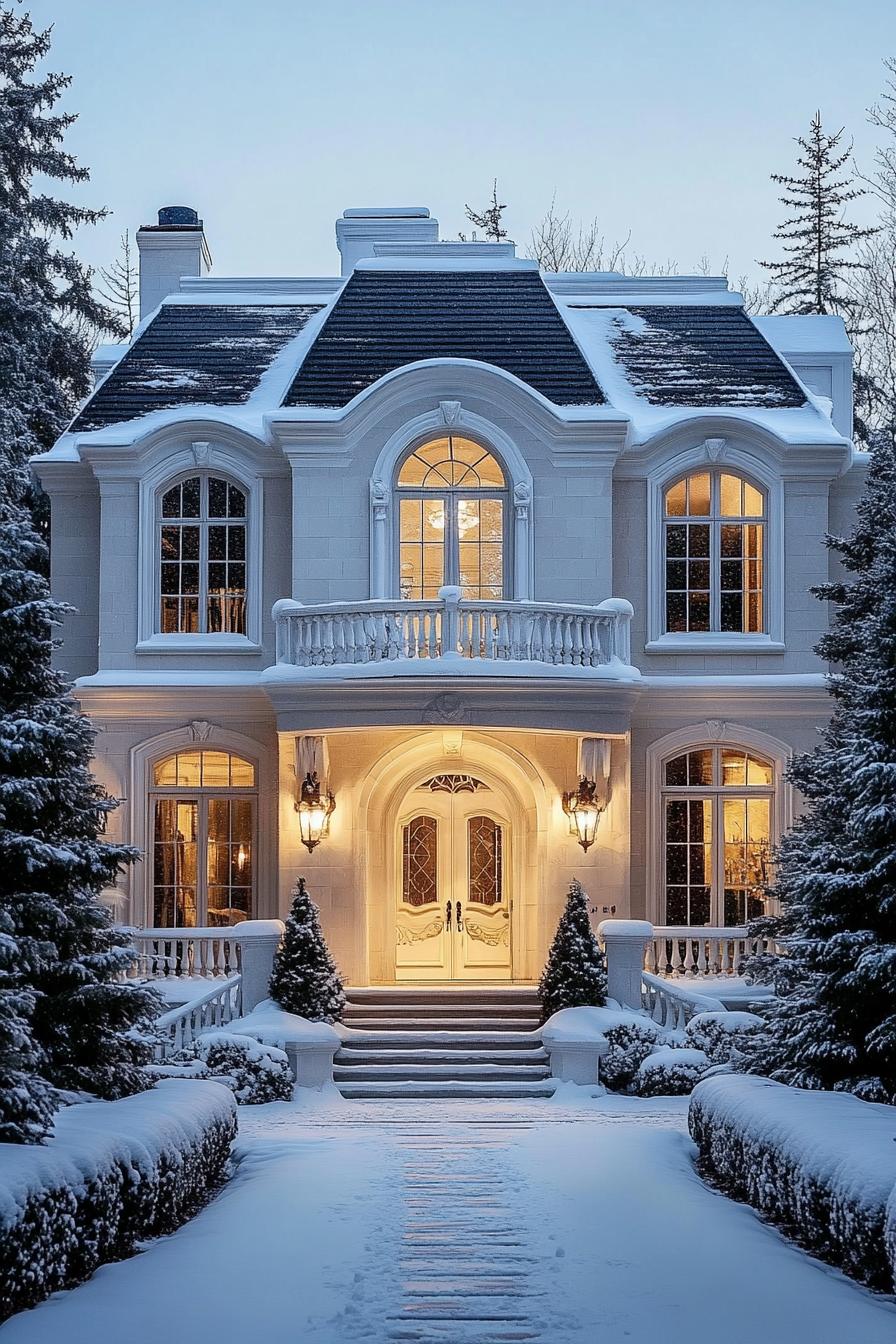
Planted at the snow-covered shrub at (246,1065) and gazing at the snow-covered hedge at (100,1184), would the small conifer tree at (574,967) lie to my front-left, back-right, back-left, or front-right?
back-left

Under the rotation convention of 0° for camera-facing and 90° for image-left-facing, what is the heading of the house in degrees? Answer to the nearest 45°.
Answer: approximately 0°

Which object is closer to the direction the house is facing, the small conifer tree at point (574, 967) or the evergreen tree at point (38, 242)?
the small conifer tree

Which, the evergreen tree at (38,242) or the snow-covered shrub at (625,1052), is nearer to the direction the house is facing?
the snow-covered shrub
